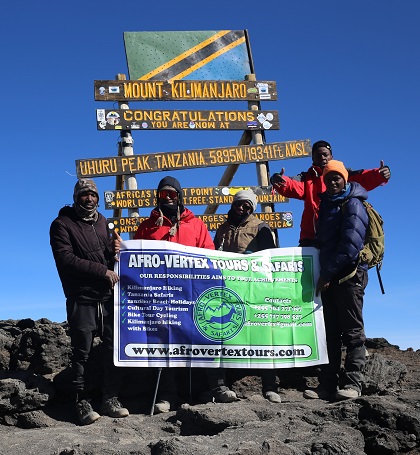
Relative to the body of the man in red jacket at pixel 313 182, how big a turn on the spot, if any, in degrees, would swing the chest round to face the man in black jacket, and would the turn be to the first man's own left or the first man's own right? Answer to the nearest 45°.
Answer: approximately 45° to the first man's own right

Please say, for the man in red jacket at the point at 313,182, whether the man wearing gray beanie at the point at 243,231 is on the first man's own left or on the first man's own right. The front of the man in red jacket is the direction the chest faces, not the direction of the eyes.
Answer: on the first man's own right

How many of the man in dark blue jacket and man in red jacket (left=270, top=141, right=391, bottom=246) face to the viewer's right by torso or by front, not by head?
0

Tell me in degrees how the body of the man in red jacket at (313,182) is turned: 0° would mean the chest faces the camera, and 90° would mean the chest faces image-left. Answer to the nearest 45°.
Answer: approximately 0°

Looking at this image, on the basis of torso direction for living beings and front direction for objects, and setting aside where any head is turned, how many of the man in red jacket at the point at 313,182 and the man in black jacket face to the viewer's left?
0

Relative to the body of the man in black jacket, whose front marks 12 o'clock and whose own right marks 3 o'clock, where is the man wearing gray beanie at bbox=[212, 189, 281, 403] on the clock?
The man wearing gray beanie is roughly at 10 o'clock from the man in black jacket.

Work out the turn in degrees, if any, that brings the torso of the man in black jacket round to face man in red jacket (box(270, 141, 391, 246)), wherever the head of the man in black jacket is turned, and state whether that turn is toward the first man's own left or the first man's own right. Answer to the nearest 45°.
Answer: approximately 45° to the first man's own left

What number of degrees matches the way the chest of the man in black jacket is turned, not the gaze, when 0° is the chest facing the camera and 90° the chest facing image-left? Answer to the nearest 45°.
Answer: approximately 315°
